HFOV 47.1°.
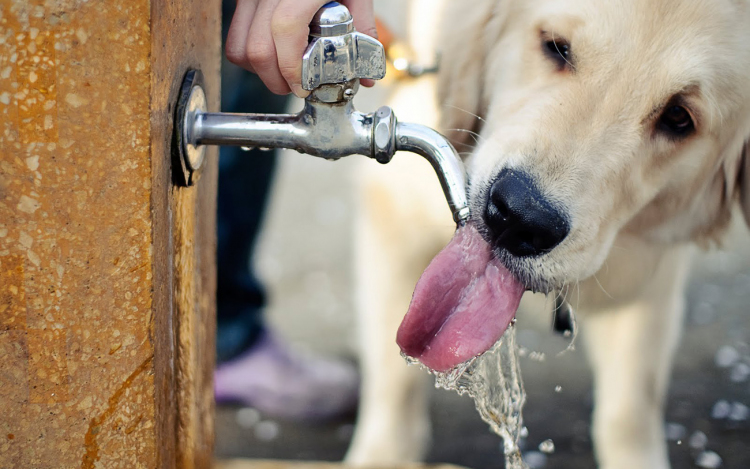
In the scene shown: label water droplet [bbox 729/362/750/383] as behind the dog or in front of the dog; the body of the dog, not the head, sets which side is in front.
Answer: behind

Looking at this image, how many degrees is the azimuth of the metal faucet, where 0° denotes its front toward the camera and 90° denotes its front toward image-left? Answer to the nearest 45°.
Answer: approximately 270°

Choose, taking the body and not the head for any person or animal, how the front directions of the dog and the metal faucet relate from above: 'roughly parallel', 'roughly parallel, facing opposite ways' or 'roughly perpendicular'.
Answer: roughly perpendicular

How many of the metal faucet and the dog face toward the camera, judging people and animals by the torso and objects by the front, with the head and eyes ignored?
1

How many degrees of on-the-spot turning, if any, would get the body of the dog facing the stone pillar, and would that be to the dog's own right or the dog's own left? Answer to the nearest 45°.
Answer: approximately 45° to the dog's own right

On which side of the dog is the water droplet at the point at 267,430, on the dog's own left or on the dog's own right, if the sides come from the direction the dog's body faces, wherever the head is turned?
on the dog's own right

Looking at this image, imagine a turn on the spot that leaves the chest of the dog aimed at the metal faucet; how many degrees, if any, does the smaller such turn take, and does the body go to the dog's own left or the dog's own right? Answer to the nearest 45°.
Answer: approximately 45° to the dog's own right

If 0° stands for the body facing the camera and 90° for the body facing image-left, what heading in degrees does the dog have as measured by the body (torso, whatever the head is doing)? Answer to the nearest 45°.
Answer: approximately 0°
